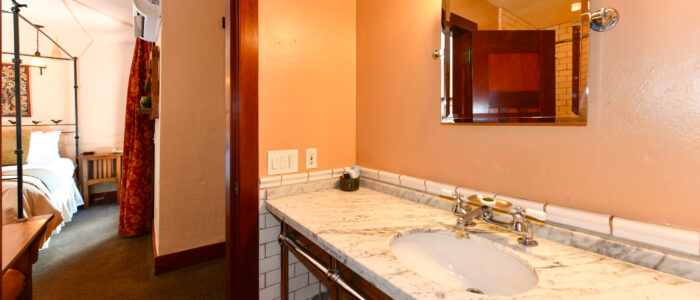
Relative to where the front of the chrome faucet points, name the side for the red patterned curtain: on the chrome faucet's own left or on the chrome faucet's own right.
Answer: on the chrome faucet's own right

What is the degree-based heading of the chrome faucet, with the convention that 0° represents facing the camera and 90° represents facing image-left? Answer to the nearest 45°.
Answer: approximately 45°

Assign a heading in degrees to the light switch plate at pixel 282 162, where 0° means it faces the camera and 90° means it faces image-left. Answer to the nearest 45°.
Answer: approximately 0°

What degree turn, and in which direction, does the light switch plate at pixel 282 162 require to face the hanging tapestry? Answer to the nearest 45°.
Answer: approximately 135° to its right
